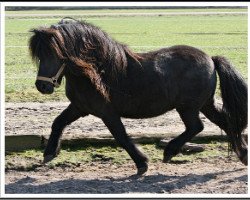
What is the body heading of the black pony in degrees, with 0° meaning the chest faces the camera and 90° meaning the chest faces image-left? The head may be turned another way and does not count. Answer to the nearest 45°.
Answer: approximately 90°
